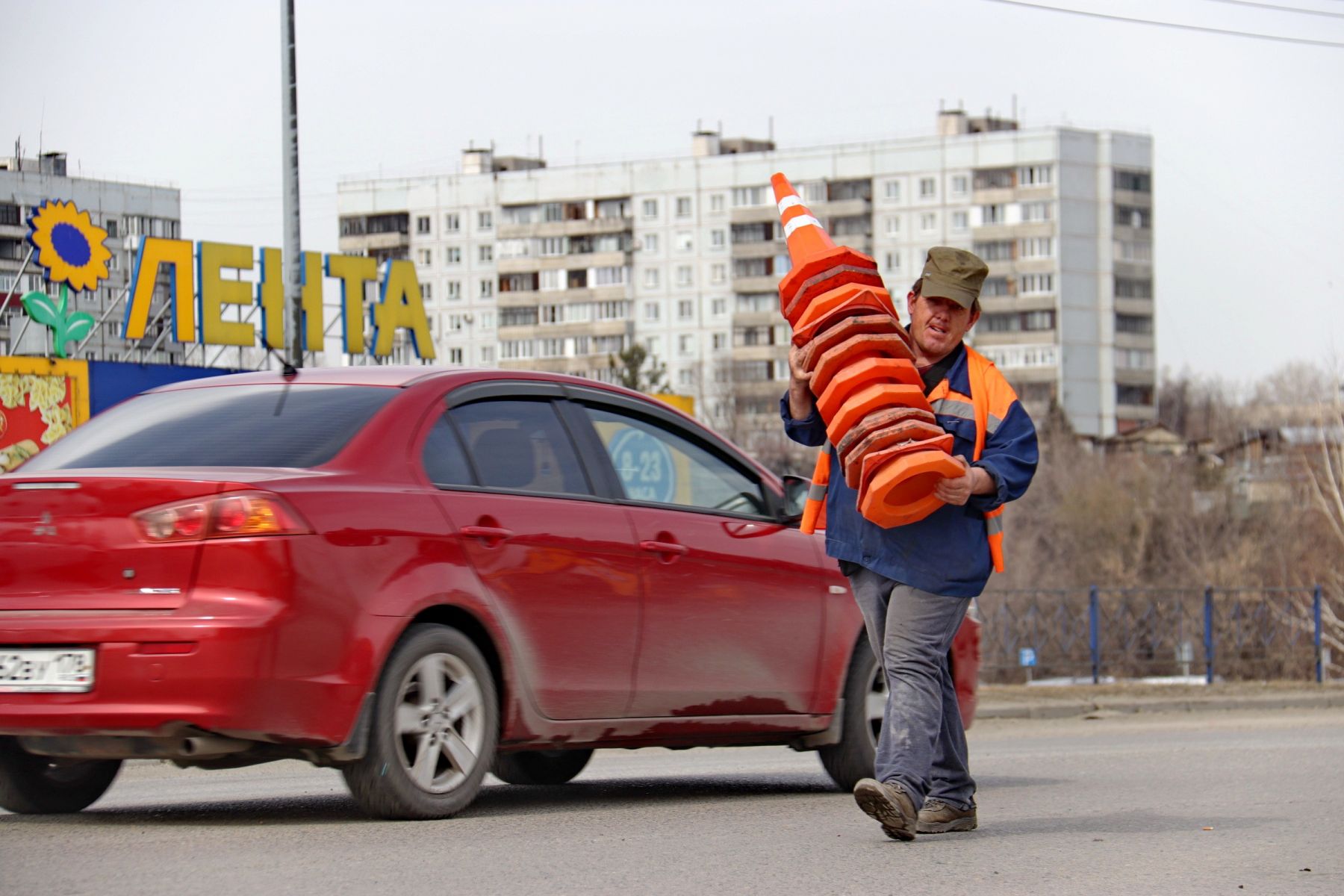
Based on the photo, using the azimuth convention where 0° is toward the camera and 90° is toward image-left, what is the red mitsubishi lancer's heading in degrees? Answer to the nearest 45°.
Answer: approximately 225°

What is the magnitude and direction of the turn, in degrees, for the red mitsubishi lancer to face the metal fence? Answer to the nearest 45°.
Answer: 0° — it already faces it

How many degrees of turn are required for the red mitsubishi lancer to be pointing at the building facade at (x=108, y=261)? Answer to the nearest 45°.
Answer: approximately 45° to its left

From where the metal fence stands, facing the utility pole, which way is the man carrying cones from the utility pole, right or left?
left

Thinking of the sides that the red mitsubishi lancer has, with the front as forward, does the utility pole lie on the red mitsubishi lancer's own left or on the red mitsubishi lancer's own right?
on the red mitsubishi lancer's own left

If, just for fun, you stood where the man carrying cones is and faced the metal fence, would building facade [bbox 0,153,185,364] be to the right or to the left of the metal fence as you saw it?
left

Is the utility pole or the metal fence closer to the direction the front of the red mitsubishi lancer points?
the metal fence

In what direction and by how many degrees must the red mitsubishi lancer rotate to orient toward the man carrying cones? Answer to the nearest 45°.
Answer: approximately 45° to its right

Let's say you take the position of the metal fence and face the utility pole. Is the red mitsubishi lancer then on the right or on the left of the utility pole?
left
